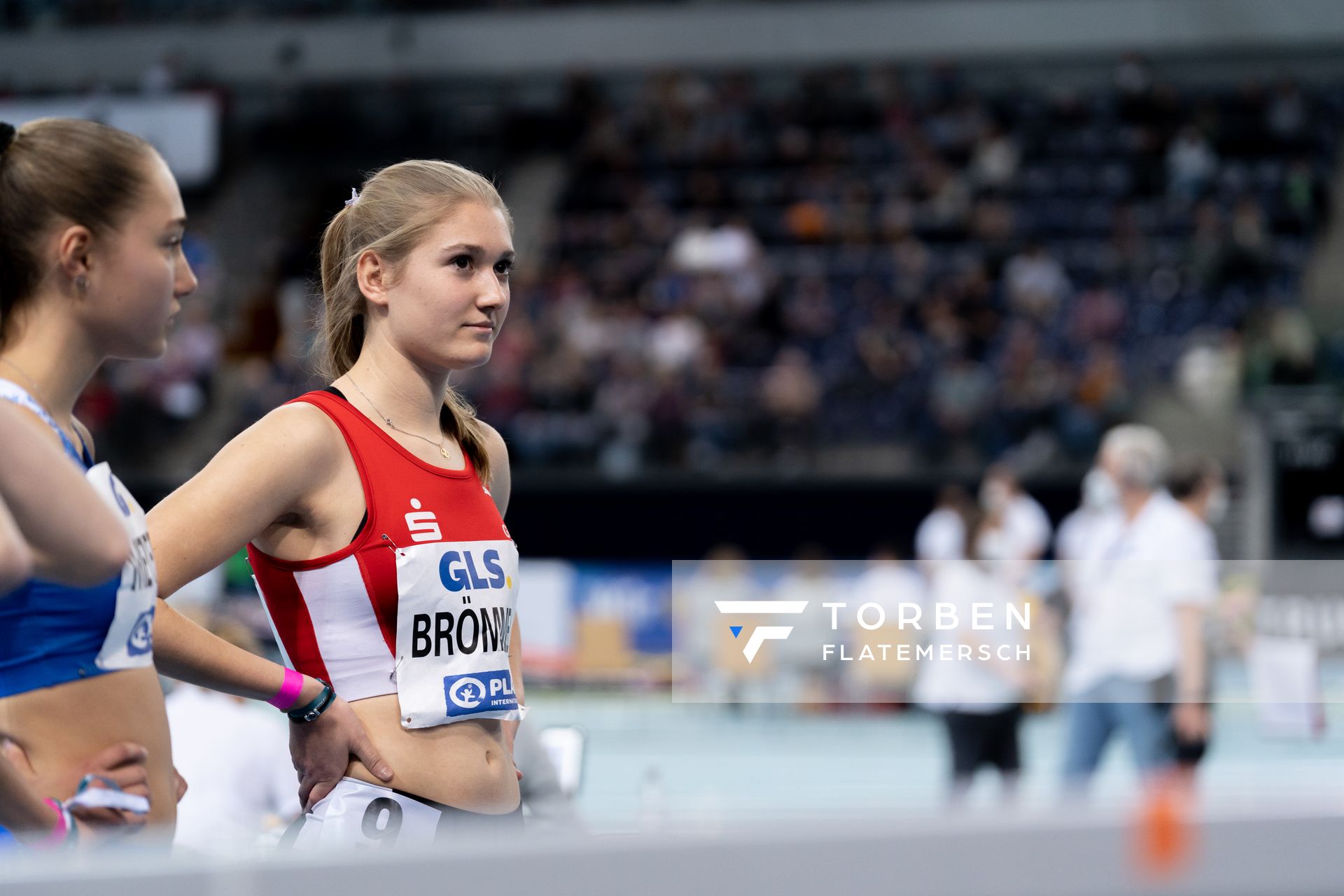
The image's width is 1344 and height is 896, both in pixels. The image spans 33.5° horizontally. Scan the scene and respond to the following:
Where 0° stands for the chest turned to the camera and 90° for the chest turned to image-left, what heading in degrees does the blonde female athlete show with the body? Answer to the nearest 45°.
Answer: approximately 315°

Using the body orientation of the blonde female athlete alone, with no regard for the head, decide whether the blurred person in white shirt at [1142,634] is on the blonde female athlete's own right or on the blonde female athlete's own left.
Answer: on the blonde female athlete's own left

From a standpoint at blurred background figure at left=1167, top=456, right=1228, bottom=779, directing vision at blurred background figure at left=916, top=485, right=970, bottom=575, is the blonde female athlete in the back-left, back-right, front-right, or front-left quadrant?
back-left

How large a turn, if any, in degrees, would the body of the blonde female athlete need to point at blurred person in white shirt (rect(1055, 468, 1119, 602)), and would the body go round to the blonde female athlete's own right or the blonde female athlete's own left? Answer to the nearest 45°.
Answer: approximately 90° to the blonde female athlete's own left

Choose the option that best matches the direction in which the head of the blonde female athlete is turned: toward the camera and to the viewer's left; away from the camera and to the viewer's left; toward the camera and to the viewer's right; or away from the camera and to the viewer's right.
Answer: toward the camera and to the viewer's right

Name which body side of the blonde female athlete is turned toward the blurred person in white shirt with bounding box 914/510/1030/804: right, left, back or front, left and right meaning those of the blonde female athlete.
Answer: left

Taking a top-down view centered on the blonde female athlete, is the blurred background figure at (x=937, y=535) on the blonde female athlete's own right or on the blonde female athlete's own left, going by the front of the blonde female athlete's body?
on the blonde female athlete's own left

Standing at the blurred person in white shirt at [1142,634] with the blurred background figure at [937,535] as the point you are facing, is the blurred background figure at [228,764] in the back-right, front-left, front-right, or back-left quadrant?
back-left

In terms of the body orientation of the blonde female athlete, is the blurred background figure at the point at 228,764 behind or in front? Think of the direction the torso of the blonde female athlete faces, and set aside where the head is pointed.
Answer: behind
